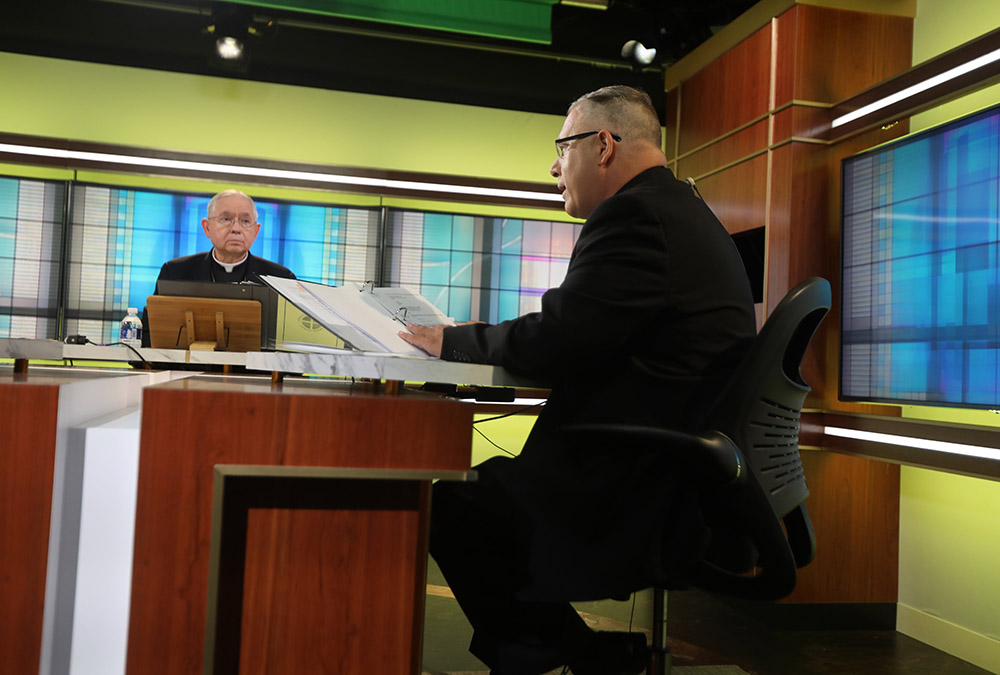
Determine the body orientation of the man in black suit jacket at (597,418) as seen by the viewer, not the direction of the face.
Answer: to the viewer's left

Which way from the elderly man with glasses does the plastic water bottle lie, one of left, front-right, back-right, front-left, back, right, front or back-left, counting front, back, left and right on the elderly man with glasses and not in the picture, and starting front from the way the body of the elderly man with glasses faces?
front-right

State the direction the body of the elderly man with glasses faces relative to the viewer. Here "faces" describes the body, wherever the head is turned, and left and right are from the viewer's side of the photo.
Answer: facing the viewer

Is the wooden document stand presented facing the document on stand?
no

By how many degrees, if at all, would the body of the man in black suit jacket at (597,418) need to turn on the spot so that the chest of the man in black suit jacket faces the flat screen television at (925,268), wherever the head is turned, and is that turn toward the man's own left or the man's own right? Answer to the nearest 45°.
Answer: approximately 135° to the man's own right

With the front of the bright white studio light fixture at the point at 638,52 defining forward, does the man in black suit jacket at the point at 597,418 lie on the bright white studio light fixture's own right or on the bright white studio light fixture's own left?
on the bright white studio light fixture's own right

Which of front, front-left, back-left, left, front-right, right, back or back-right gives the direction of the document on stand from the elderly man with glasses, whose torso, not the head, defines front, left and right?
front

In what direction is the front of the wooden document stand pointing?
away from the camera

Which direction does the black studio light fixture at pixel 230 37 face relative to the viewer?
toward the camera

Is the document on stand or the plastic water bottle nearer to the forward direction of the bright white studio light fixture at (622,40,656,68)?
the document on stand

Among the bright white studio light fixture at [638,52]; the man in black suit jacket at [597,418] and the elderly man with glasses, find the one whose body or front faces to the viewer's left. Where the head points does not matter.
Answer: the man in black suit jacket

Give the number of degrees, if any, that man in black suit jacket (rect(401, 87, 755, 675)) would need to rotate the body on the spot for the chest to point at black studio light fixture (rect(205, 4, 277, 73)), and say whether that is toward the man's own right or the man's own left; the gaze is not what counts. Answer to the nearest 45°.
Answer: approximately 45° to the man's own right

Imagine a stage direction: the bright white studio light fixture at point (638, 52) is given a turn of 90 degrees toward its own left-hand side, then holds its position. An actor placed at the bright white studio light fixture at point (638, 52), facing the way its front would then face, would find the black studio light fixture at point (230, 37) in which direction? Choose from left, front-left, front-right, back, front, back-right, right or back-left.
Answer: back-left

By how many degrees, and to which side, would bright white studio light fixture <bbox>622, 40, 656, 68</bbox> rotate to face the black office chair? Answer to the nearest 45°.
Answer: approximately 45° to its right

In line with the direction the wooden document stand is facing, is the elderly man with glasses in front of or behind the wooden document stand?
in front

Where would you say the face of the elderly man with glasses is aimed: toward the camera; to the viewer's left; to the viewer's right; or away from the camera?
toward the camera

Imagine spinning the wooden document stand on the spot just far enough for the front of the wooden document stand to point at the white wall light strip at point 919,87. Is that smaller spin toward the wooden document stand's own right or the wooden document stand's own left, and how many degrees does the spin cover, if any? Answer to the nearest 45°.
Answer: approximately 135° to the wooden document stand's own right

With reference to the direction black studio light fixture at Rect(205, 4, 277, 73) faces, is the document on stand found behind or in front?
in front

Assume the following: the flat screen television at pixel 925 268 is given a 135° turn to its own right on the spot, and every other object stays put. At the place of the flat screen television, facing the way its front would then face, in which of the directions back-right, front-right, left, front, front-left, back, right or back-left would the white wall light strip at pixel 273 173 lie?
left
